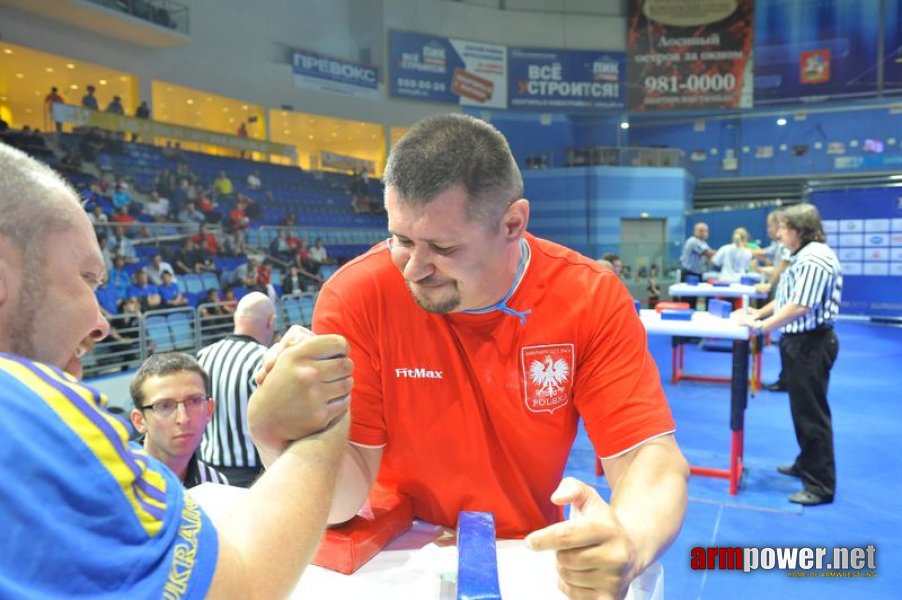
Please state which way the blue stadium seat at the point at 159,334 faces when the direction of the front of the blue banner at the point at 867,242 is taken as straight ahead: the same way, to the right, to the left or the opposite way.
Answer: to the left

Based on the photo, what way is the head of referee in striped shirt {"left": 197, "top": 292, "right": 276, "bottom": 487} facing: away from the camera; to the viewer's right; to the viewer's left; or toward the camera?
away from the camera

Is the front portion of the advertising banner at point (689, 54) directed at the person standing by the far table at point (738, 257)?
yes

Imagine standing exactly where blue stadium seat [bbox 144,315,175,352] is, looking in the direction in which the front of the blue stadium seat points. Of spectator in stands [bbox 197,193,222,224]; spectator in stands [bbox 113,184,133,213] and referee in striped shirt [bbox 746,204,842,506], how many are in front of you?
1

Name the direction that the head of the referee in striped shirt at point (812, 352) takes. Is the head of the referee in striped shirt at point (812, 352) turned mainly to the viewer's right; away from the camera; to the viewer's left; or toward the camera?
to the viewer's left

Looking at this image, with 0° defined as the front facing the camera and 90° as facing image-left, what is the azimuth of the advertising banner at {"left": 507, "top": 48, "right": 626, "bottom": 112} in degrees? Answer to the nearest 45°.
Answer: approximately 0°

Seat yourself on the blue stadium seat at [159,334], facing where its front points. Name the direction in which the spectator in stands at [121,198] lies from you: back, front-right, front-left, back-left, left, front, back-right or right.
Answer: back-left

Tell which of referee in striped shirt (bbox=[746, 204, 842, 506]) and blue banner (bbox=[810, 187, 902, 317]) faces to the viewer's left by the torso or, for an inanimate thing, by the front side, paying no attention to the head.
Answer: the referee in striped shirt

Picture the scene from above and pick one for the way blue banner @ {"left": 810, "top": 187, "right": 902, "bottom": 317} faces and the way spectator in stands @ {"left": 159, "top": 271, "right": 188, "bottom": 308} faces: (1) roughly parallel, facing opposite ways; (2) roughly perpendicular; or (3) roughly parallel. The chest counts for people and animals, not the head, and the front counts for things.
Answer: roughly perpendicular
